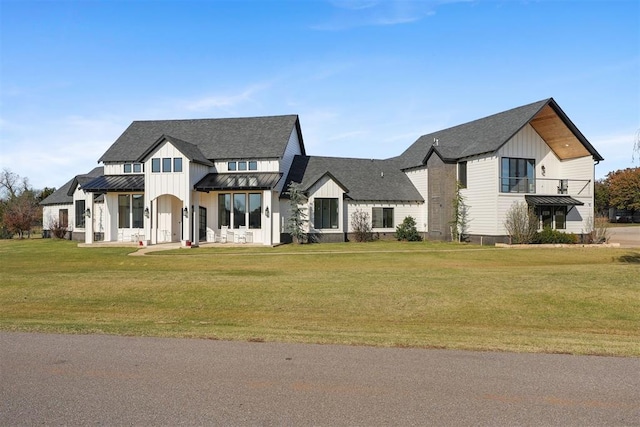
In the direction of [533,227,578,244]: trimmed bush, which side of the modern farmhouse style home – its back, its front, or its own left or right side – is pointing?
left

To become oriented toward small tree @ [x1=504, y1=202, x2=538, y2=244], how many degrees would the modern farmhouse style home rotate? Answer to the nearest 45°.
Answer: approximately 90° to its left

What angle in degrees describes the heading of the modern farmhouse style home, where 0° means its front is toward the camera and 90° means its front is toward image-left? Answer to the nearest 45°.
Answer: approximately 0°
